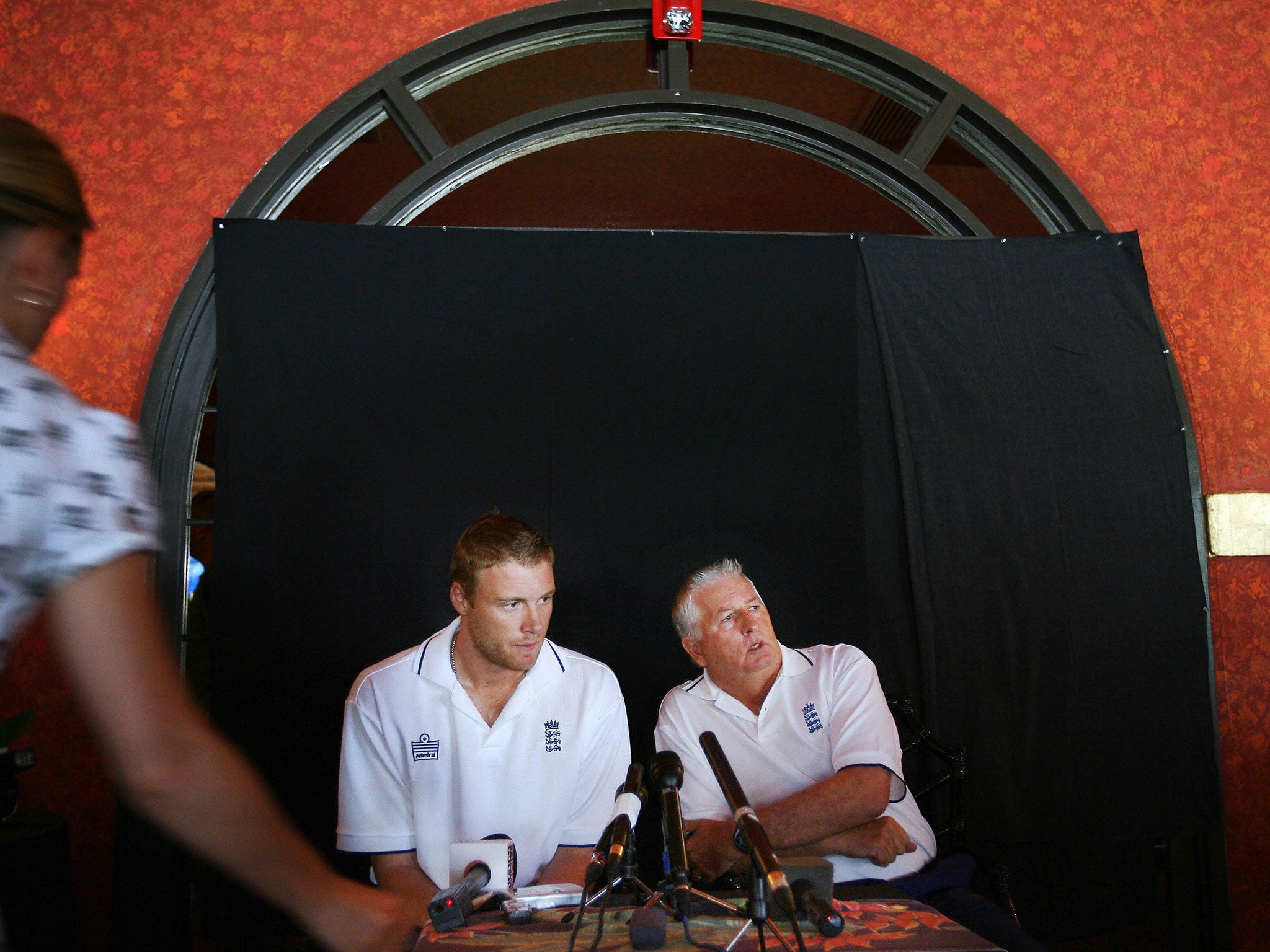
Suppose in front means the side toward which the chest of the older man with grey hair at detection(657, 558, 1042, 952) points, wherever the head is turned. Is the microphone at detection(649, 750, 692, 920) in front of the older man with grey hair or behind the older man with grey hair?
in front

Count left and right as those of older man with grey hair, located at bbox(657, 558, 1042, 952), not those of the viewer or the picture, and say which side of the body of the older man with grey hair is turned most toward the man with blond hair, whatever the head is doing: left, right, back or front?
right

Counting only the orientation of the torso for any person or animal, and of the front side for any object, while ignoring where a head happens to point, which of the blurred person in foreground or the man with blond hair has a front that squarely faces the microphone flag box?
the man with blond hair

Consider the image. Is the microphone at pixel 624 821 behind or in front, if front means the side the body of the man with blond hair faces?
in front

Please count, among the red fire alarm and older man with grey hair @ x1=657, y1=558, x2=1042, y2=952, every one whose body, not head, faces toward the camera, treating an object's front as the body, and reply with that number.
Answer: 2

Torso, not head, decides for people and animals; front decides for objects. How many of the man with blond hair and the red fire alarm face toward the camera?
2

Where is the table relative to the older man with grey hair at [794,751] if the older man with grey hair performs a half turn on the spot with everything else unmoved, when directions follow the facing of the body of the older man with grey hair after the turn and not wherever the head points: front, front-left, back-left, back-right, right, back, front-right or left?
back

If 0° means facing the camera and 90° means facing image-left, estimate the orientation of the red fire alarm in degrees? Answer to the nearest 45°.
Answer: approximately 0°

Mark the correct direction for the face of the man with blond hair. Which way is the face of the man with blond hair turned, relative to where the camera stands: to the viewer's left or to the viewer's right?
to the viewer's right

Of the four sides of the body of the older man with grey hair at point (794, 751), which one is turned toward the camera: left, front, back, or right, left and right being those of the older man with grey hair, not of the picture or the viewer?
front

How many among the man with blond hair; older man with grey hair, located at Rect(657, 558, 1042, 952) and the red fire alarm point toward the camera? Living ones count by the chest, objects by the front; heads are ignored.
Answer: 3

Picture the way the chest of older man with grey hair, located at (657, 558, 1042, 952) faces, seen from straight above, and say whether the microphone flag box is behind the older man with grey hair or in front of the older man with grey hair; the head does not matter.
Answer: in front
